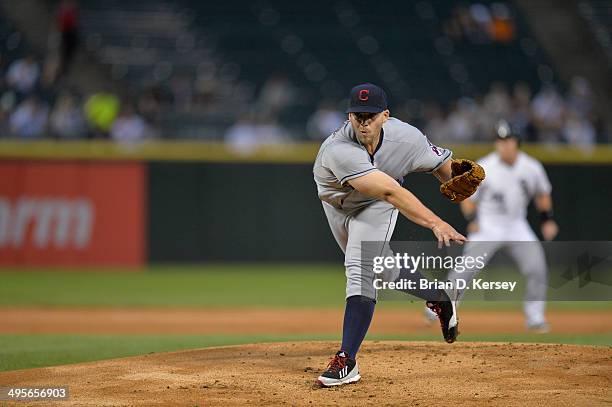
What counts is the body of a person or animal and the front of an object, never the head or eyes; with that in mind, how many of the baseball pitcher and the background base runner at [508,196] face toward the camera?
2

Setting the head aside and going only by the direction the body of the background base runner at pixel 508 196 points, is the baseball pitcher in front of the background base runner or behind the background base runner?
in front

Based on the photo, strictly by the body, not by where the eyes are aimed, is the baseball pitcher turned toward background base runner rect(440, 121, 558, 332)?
no

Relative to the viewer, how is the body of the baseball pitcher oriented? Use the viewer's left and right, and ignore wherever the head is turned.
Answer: facing the viewer

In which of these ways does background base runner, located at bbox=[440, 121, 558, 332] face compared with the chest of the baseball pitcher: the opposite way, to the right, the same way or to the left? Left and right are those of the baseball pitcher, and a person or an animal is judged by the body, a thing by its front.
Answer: the same way
